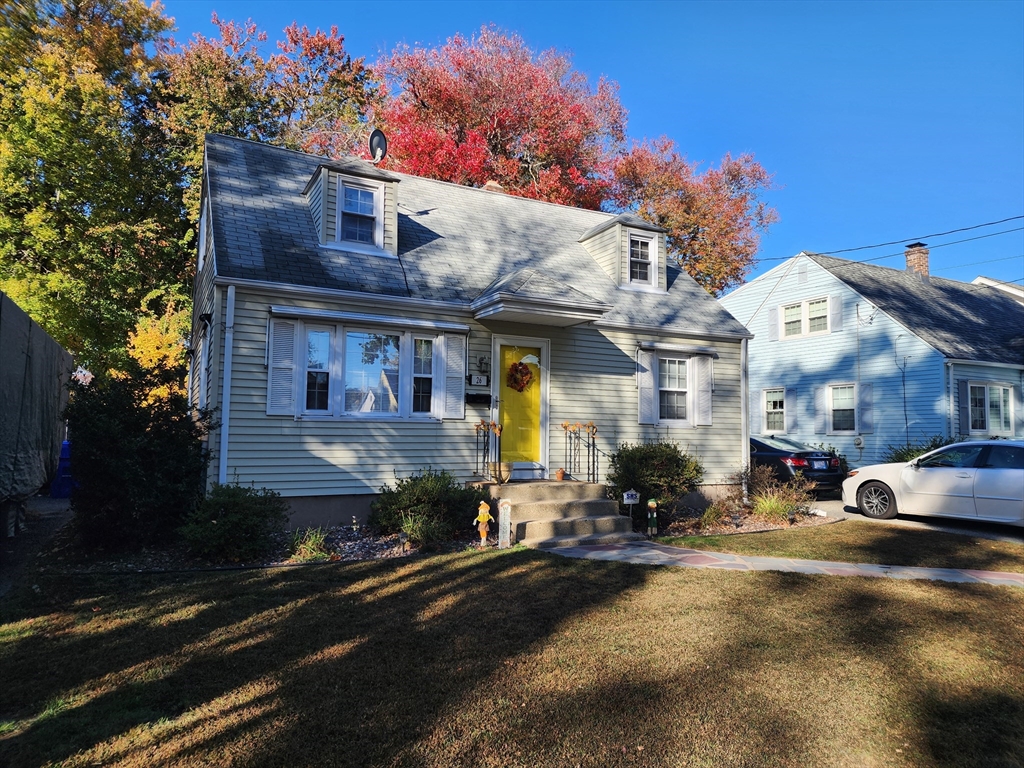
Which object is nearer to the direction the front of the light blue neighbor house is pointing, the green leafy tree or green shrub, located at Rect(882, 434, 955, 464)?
the green shrub

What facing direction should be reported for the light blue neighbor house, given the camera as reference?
facing the viewer and to the right of the viewer

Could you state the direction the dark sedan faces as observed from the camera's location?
facing away from the viewer and to the left of the viewer

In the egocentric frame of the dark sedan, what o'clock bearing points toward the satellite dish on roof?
The satellite dish on roof is roughly at 9 o'clock from the dark sedan.

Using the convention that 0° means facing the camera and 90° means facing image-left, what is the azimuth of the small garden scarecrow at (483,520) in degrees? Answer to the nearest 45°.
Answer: approximately 0°

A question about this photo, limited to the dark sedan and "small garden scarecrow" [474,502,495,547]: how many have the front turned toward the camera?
1

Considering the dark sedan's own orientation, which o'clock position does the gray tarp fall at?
The gray tarp is roughly at 9 o'clock from the dark sedan.

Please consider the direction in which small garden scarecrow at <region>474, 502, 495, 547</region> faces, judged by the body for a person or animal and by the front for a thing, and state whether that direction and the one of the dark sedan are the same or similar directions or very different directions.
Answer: very different directions
